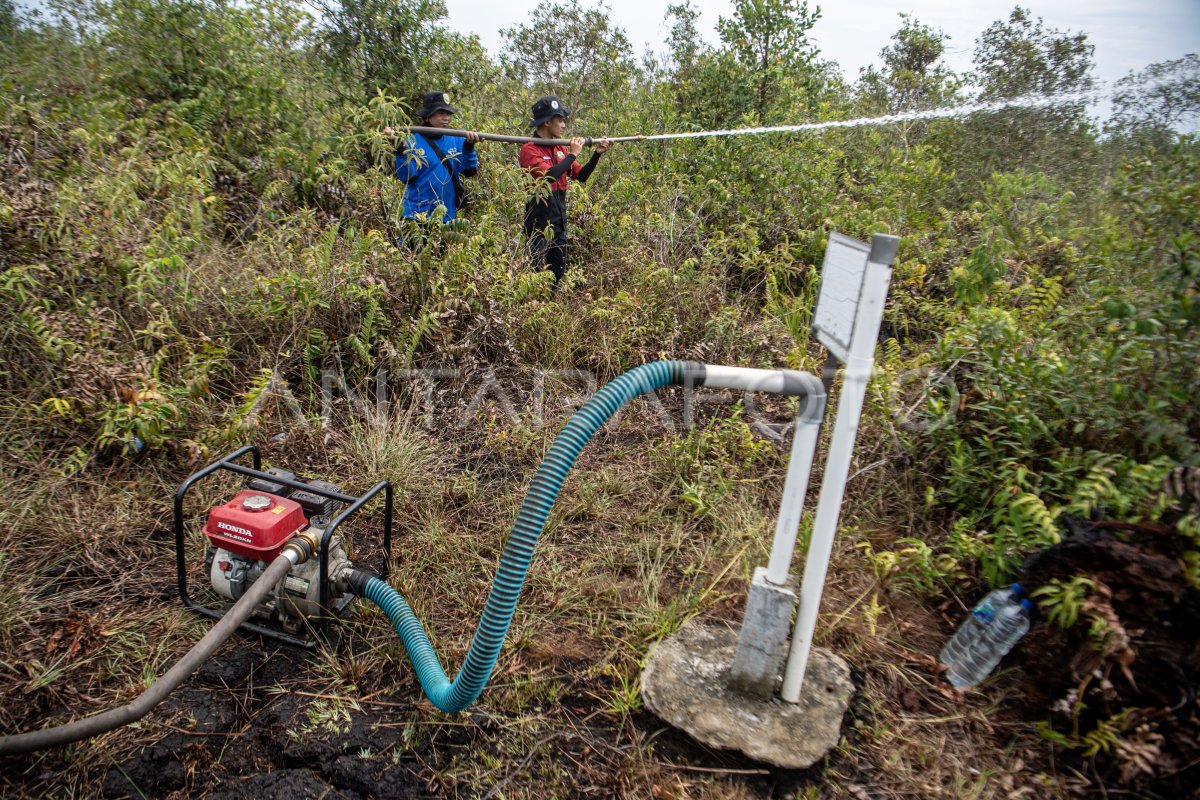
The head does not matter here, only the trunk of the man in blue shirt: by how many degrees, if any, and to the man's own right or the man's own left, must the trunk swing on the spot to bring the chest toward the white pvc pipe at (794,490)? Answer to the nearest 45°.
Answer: approximately 45° to the man's own right

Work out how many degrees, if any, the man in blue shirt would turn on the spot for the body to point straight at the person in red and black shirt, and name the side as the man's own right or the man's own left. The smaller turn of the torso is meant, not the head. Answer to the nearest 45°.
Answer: approximately 45° to the man's own left

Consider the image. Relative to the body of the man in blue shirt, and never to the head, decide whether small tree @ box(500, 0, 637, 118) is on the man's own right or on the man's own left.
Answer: on the man's own left

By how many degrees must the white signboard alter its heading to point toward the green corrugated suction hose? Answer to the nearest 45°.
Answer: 0° — it already faces it

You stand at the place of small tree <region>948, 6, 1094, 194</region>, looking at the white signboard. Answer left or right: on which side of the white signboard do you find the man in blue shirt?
right

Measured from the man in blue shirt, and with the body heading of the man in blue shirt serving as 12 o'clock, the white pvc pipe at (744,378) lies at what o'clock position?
The white pvc pipe is roughly at 1 o'clock from the man in blue shirt.

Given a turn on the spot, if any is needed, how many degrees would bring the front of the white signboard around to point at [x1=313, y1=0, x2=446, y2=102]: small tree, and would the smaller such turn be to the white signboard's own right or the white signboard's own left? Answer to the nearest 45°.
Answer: approximately 90° to the white signboard's own right

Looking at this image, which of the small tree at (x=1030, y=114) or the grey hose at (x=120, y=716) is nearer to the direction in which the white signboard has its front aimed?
the grey hose

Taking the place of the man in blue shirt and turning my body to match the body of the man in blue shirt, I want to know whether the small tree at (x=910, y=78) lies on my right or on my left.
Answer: on my left

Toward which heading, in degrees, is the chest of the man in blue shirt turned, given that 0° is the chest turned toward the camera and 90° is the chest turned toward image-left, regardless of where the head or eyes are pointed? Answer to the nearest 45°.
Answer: approximately 315°

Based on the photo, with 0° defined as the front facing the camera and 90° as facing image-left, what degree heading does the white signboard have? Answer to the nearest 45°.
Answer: approximately 45°

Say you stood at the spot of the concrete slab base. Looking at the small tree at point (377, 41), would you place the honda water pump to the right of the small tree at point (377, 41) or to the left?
left

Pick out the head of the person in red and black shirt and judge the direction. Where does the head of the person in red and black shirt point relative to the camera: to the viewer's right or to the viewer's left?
to the viewer's right
